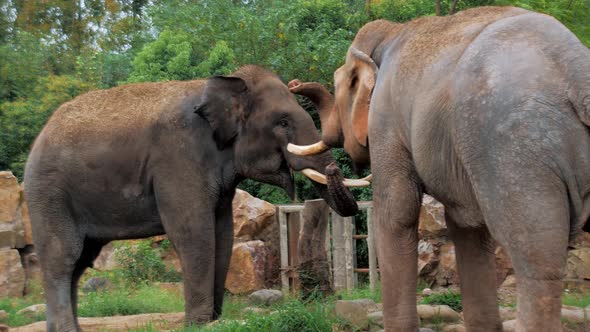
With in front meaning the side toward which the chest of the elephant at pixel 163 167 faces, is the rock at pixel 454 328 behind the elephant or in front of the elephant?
in front

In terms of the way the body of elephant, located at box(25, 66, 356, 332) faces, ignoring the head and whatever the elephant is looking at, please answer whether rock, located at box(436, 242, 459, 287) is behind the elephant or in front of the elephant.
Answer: in front

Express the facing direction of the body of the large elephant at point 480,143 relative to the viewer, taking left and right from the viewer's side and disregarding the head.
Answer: facing away from the viewer and to the left of the viewer

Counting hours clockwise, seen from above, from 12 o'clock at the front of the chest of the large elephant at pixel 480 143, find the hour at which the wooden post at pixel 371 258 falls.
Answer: The wooden post is roughly at 1 o'clock from the large elephant.

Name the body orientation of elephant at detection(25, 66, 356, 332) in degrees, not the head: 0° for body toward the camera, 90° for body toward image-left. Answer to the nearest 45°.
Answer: approximately 270°

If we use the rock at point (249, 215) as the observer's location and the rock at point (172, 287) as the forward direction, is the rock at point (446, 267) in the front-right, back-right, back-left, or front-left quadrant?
back-left

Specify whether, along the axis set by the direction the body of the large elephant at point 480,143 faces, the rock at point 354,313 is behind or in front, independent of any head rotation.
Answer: in front

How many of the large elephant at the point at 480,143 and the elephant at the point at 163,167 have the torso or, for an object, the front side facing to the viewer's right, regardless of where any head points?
1

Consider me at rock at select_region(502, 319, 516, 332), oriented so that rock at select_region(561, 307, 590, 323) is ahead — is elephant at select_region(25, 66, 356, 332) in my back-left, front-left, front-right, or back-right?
back-left

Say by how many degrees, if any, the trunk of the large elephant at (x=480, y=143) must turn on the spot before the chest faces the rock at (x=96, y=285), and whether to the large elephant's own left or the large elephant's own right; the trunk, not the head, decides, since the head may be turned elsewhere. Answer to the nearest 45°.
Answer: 0° — it already faces it
